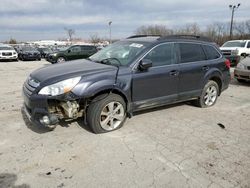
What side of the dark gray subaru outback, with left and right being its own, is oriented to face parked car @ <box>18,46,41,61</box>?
right

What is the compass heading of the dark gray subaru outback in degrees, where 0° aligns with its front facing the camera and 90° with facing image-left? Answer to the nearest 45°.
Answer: approximately 45°

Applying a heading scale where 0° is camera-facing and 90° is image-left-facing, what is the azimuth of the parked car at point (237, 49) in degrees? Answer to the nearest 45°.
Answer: approximately 45°

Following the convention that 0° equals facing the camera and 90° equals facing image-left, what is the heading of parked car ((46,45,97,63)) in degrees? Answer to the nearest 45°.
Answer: approximately 45°

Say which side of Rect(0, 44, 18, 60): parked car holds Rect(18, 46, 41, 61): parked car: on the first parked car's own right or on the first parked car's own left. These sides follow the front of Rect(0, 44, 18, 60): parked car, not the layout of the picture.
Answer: on the first parked car's own left
